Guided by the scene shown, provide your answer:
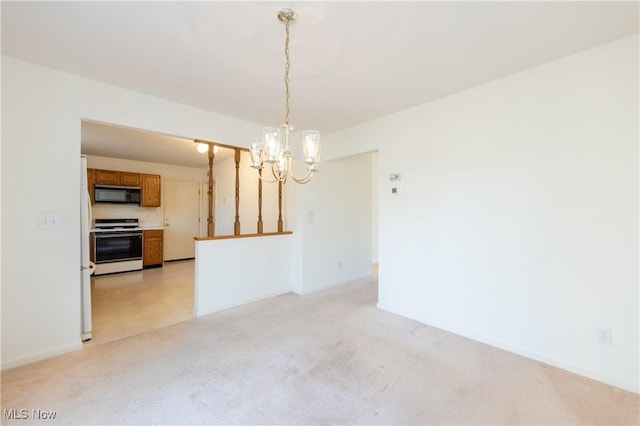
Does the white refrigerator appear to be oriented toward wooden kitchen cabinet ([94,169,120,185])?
no

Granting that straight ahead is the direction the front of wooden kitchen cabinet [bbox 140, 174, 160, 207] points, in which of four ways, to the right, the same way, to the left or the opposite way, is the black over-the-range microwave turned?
the same way

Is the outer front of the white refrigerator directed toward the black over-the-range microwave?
no

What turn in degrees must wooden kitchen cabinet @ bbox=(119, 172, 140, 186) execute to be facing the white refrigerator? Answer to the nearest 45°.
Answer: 0° — it already faces it

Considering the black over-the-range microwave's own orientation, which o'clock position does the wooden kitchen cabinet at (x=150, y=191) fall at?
The wooden kitchen cabinet is roughly at 9 o'clock from the black over-the-range microwave.

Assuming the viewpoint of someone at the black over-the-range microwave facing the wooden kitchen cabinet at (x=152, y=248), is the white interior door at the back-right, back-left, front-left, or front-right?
front-left

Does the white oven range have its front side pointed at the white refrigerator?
yes

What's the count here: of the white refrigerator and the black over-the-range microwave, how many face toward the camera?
1

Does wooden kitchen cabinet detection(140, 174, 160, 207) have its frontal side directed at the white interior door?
no

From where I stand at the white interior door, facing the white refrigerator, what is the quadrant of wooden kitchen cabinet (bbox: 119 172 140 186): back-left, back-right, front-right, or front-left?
front-right

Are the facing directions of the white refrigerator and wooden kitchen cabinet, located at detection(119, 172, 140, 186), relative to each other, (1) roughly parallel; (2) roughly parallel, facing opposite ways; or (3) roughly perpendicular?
roughly perpendicular

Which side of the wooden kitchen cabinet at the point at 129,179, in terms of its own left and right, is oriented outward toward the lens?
front

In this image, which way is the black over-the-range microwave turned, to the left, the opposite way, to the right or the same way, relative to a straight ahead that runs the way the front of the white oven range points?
the same way

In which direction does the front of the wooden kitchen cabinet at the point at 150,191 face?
toward the camera

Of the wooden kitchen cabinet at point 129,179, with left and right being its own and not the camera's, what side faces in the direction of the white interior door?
left

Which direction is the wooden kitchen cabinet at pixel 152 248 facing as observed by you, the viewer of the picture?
facing the viewer

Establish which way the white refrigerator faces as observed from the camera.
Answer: facing to the right of the viewer
